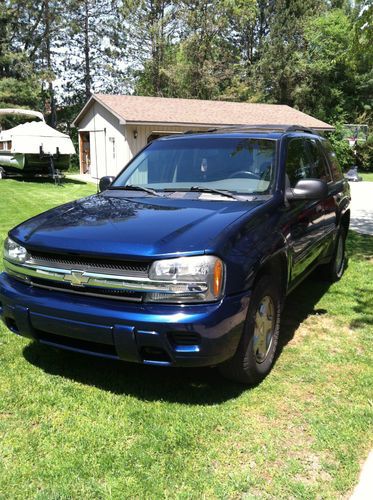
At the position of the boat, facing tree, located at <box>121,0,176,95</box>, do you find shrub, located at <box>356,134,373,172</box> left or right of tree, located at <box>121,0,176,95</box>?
right

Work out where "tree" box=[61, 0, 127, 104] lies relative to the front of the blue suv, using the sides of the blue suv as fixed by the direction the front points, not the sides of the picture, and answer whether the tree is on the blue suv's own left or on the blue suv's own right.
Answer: on the blue suv's own right

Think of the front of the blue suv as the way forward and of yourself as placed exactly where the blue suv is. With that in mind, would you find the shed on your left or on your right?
on your right

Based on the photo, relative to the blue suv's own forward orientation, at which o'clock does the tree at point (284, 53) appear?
The tree is roughly at 5 o'clock from the blue suv.

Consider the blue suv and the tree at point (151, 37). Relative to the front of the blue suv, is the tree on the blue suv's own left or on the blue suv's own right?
on the blue suv's own right

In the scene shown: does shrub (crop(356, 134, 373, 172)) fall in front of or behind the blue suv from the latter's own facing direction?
behind

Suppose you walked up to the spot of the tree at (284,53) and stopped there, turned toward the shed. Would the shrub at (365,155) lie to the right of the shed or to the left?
left

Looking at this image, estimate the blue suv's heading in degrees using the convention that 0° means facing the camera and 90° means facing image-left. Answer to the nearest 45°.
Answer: approximately 45°

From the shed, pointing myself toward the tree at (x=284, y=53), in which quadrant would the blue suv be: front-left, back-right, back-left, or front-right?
back-right
